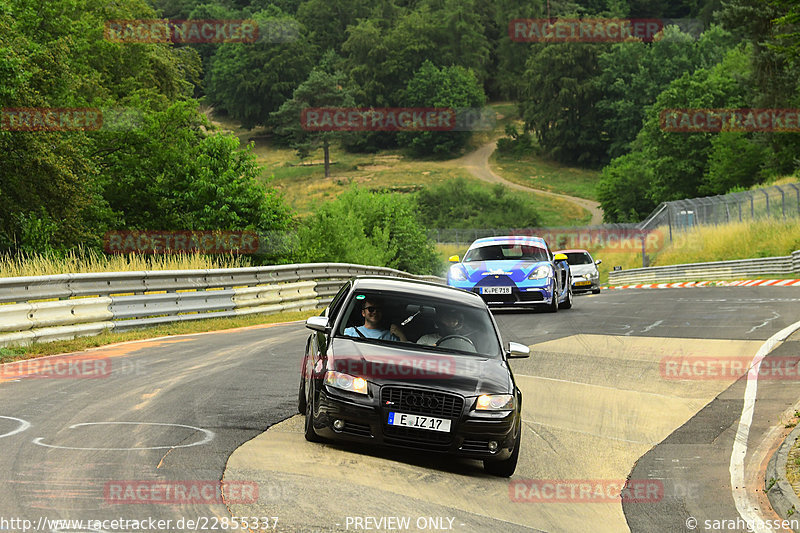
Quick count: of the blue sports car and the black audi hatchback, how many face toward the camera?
2

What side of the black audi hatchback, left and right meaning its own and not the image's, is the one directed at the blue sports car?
back

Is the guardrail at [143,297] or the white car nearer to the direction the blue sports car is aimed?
the guardrail

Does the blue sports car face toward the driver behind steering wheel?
yes

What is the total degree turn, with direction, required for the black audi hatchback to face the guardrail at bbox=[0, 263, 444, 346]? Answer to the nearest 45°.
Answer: approximately 135° to its right

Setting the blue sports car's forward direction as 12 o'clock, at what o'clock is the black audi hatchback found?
The black audi hatchback is roughly at 12 o'clock from the blue sports car.

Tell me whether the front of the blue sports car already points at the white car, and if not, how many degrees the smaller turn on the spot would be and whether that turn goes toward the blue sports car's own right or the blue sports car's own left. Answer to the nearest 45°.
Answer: approximately 180°

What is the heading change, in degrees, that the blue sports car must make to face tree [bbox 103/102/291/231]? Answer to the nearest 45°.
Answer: approximately 135° to its right

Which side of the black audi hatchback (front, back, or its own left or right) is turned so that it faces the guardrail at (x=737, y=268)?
back
